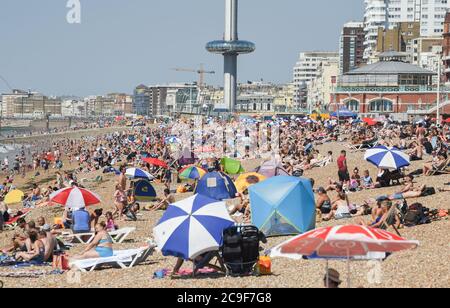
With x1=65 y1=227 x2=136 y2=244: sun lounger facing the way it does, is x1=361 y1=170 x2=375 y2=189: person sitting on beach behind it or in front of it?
behind

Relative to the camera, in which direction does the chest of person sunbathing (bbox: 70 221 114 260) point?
to the viewer's left

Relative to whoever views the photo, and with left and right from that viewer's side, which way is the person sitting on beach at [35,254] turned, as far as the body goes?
facing to the left of the viewer

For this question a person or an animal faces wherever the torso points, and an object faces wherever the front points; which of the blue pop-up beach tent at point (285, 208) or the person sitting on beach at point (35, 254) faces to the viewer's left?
the person sitting on beach

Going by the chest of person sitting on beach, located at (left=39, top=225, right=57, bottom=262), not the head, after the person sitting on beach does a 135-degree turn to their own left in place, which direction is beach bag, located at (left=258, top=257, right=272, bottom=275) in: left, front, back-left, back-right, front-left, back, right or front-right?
front

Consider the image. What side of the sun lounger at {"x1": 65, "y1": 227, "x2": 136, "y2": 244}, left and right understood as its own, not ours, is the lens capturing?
left

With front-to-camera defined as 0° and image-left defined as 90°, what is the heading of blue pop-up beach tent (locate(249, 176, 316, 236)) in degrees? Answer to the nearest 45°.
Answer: approximately 0°

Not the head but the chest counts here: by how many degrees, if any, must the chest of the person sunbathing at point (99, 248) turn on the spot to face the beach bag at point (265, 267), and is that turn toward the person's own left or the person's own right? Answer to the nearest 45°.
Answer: approximately 135° to the person's own left
